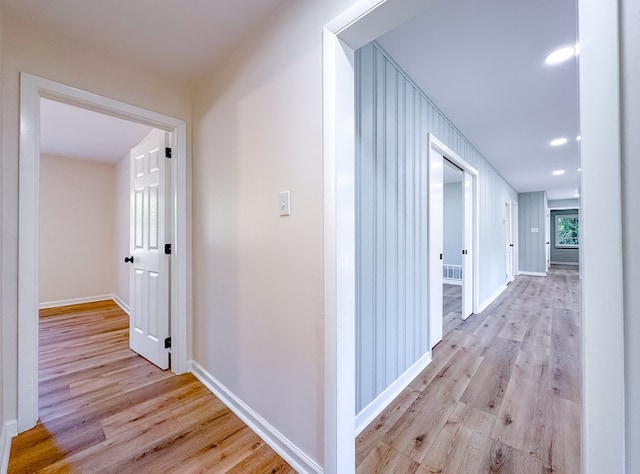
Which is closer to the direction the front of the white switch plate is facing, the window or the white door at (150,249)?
the white door

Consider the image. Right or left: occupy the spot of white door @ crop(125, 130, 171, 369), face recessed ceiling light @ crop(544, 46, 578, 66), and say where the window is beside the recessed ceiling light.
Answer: left

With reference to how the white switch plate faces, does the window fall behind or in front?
behind

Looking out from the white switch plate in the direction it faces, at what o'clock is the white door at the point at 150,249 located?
The white door is roughly at 3 o'clock from the white switch plate.

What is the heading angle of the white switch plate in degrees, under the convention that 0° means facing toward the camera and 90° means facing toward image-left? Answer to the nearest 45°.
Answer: approximately 45°

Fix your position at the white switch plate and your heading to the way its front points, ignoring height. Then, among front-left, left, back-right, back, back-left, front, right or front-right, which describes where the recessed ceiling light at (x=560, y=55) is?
back-left

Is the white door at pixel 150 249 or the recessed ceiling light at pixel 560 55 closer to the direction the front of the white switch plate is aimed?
the white door
